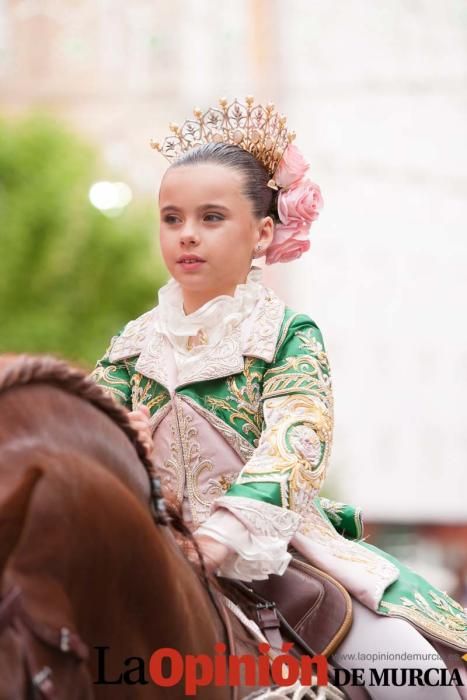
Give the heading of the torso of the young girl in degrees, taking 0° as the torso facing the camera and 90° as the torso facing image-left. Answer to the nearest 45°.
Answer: approximately 45°

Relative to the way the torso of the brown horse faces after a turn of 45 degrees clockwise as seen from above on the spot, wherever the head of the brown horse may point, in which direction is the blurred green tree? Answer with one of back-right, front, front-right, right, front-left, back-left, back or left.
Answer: right

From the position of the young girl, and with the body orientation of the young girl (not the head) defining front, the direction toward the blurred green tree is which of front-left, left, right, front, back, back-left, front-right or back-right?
back-right

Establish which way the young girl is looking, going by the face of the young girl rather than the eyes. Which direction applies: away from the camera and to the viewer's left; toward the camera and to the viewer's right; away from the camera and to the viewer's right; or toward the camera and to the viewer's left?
toward the camera and to the viewer's left
